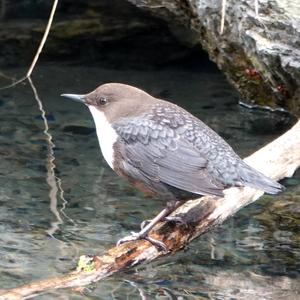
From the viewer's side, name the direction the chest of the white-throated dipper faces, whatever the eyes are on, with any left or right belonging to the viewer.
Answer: facing to the left of the viewer

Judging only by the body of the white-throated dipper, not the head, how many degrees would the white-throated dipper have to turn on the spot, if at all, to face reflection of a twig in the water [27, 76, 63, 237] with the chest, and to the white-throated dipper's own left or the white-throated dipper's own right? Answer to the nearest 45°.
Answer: approximately 45° to the white-throated dipper's own right
